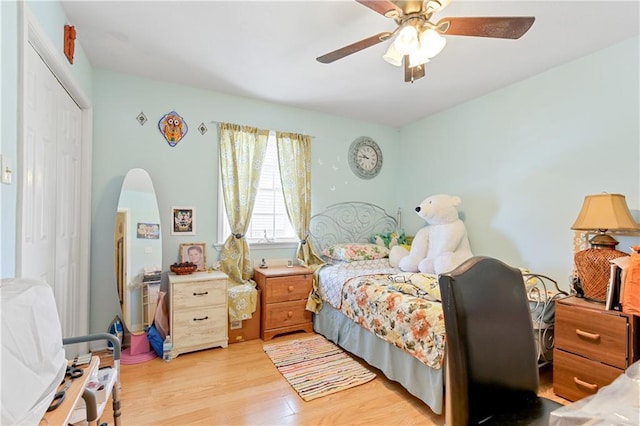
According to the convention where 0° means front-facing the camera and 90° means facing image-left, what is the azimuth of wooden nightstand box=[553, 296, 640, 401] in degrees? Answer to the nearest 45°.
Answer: approximately 45°

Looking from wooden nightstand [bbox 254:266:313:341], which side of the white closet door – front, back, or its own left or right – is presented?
front

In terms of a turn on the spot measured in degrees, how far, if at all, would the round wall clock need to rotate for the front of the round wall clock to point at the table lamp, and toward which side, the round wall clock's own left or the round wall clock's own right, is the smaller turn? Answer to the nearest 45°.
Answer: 0° — it already faces it

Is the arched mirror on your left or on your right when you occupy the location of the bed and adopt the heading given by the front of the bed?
on your right

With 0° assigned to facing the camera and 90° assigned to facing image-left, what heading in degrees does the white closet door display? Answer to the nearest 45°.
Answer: approximately 270°

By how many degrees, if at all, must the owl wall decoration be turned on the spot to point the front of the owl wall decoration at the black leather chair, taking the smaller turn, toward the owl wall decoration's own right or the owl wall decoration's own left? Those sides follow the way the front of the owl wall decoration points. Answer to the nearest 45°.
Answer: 0° — it already faces it

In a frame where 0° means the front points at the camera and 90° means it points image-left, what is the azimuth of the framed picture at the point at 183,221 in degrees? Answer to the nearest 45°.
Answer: approximately 0°

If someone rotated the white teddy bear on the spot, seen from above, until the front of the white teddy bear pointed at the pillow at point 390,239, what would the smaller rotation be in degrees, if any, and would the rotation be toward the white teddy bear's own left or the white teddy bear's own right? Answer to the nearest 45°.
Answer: approximately 90° to the white teddy bear's own right

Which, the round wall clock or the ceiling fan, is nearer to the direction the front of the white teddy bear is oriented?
the ceiling fan

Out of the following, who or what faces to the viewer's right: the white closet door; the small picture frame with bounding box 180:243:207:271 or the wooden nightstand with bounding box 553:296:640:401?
the white closet door

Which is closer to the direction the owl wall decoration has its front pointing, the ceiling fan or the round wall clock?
the ceiling fan

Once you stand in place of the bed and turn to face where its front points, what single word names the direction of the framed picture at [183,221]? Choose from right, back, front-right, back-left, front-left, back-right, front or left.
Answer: back-right

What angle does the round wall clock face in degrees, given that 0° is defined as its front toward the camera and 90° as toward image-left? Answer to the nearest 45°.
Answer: approximately 315°
